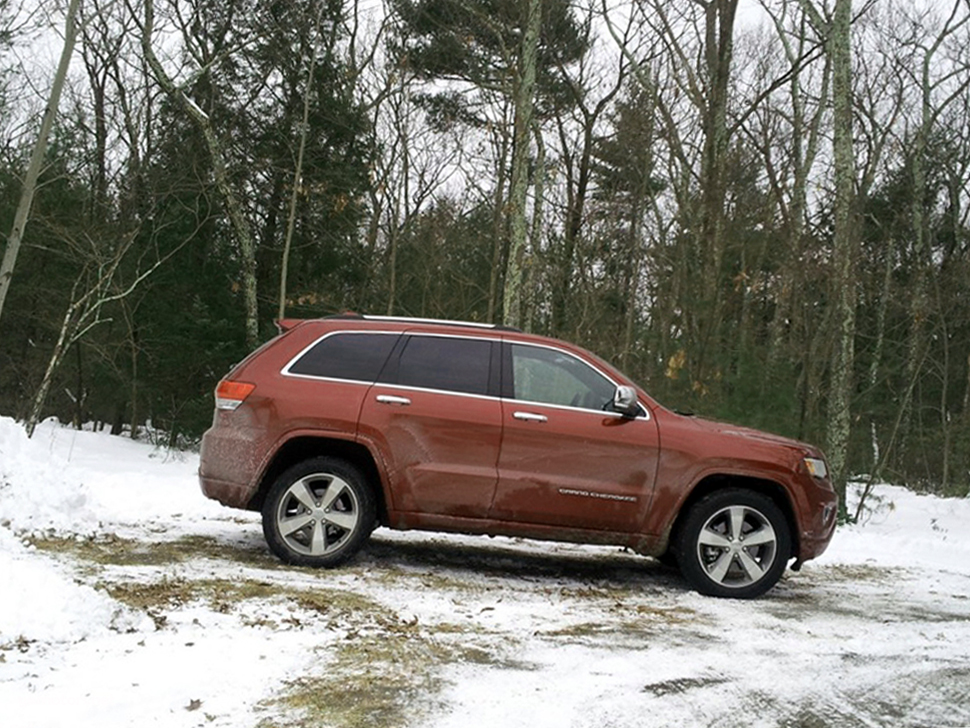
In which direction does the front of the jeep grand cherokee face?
to the viewer's right
